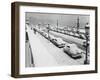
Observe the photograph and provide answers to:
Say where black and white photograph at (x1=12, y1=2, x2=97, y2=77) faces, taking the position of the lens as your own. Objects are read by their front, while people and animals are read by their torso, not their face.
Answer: facing the viewer and to the right of the viewer

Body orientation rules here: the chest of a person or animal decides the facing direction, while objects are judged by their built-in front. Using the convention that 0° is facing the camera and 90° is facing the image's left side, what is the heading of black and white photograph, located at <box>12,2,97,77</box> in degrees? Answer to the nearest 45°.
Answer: approximately 315°
